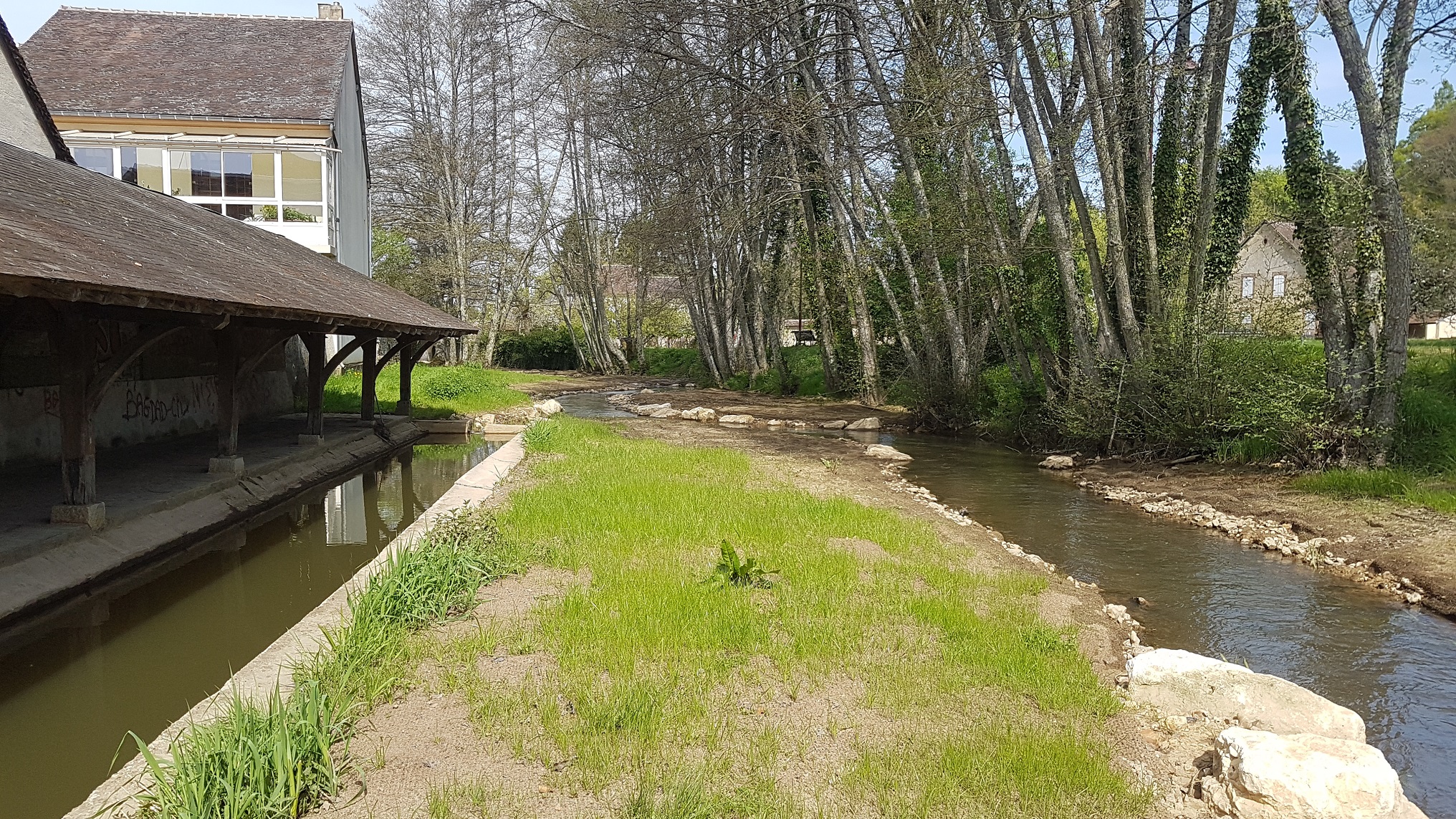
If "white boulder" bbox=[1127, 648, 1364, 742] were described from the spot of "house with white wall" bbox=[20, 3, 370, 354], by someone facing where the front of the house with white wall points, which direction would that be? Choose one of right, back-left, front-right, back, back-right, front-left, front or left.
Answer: front

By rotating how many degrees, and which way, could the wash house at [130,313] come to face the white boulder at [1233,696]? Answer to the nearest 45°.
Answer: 0° — it already faces it

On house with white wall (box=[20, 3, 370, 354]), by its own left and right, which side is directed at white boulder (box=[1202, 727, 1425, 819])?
front

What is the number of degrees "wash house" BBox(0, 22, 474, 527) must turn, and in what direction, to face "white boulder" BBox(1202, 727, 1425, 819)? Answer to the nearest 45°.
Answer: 0° — it already faces it

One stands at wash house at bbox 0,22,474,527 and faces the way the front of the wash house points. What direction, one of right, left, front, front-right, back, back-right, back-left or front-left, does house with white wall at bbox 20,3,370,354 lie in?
back-left

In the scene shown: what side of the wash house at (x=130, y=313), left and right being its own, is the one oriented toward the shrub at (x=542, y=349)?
left

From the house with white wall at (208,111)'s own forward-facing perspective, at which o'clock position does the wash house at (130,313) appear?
The wash house is roughly at 12 o'clock from the house with white wall.

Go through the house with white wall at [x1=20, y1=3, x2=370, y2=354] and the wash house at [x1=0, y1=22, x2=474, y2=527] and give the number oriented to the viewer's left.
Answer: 0

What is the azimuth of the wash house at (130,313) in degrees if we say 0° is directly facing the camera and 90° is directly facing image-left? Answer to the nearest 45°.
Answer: approximately 315°

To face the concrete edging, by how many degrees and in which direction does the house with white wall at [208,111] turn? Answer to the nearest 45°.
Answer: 0° — it already faces it

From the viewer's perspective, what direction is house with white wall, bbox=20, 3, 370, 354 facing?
toward the camera

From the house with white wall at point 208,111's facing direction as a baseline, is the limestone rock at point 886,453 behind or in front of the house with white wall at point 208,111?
in front

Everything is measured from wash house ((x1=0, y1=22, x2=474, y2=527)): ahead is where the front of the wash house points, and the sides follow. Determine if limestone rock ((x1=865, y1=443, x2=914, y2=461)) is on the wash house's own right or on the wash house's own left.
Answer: on the wash house's own left
